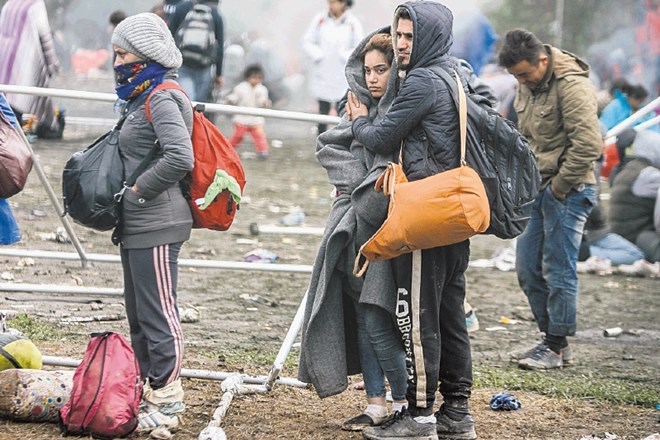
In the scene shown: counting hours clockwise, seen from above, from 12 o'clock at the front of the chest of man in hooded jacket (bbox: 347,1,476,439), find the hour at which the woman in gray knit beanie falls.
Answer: The woman in gray knit beanie is roughly at 12 o'clock from the man in hooded jacket.

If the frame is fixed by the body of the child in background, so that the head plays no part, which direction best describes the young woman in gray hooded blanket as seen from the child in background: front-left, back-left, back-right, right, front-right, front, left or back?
front

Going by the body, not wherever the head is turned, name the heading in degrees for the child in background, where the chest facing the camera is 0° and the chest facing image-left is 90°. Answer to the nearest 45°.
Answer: approximately 0°

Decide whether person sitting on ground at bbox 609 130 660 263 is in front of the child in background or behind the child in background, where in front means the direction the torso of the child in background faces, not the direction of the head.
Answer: in front

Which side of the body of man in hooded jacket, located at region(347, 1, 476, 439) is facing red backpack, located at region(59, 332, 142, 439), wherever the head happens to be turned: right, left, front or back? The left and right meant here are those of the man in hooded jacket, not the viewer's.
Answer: front

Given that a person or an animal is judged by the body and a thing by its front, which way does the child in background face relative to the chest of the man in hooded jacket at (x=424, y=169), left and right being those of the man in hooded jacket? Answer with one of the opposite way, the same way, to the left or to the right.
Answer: to the left
